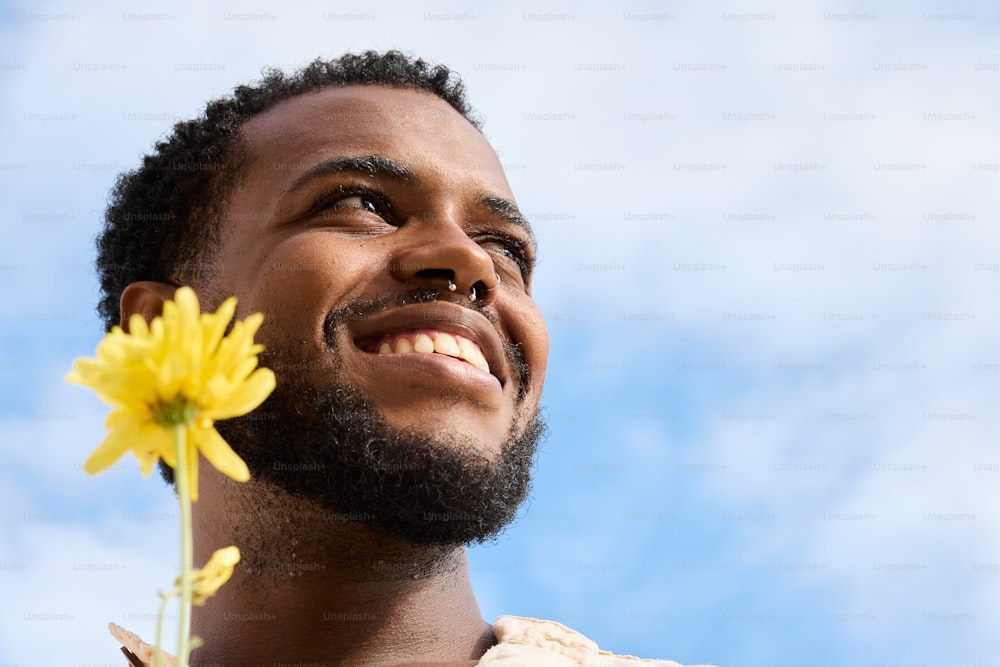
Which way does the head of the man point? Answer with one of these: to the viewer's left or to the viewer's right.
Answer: to the viewer's right

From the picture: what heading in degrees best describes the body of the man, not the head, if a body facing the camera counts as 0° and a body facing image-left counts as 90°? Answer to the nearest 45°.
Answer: approximately 315°
